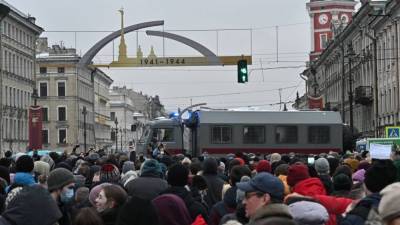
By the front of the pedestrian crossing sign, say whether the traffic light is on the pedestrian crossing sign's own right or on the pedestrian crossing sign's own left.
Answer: on the pedestrian crossing sign's own right

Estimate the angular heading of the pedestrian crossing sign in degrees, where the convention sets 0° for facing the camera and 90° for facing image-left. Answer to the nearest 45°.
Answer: approximately 0°

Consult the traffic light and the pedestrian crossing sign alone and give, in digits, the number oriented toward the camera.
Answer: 2
